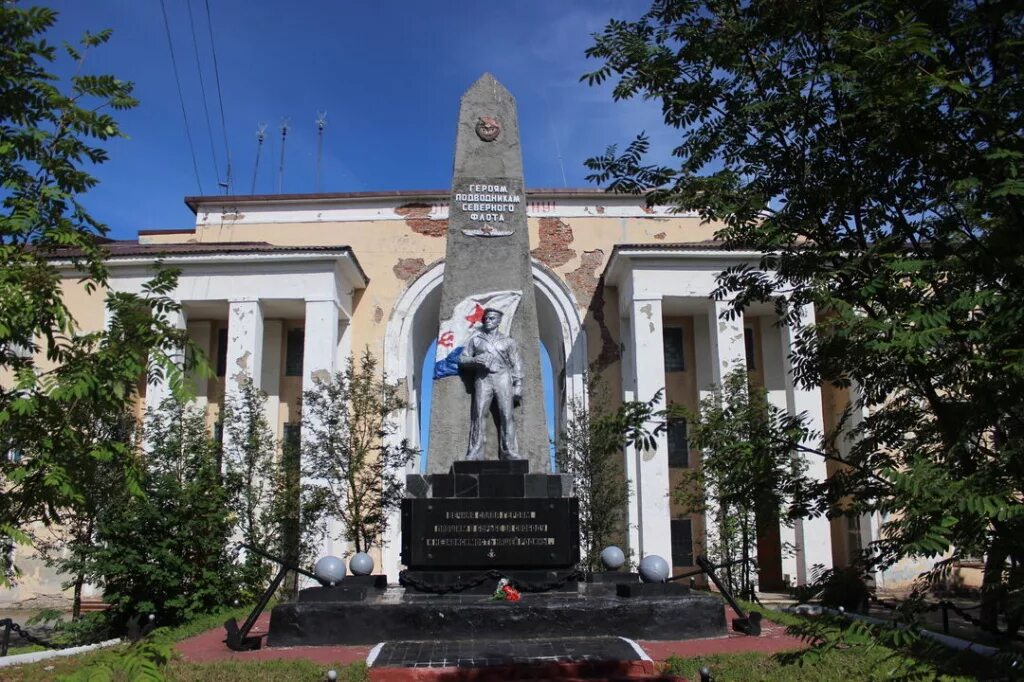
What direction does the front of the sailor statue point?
toward the camera

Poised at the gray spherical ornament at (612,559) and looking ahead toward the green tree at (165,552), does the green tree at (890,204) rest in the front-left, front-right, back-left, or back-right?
back-left

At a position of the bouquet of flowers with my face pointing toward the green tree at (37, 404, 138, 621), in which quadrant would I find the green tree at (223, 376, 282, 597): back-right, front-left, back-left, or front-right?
front-right

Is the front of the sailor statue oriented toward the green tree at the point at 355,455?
no

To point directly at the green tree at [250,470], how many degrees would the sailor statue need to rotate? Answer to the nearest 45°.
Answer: approximately 135° to its right

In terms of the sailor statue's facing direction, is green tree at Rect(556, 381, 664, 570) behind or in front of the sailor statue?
behind
